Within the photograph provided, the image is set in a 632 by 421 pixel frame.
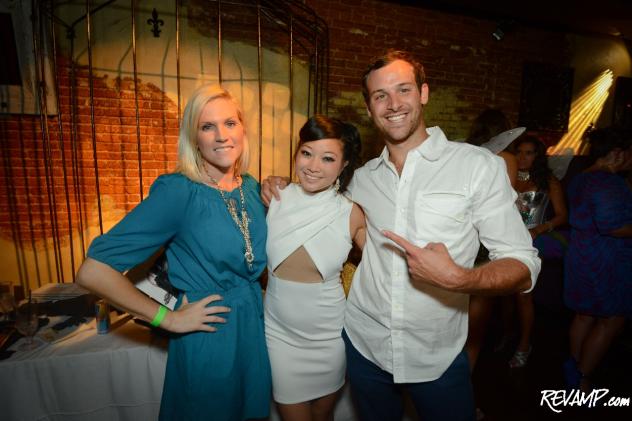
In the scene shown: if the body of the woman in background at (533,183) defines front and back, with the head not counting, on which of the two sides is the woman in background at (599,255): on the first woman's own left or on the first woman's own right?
on the first woman's own left

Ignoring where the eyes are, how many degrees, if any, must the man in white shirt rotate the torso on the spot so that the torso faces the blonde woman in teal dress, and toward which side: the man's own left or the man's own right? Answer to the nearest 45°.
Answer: approximately 45° to the man's own right

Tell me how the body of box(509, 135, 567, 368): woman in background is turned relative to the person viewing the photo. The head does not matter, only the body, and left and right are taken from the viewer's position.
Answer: facing the viewer and to the left of the viewer

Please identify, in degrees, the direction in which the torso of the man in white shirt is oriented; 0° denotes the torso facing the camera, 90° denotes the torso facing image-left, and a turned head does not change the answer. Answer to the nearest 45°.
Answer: approximately 45°

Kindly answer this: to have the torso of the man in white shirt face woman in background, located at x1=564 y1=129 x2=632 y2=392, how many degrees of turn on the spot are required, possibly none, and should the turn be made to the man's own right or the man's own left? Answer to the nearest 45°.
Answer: approximately 180°

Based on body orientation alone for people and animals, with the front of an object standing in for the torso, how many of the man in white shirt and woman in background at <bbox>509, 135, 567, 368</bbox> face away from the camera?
0

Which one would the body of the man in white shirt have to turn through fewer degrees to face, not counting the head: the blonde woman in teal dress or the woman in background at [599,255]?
the blonde woman in teal dress

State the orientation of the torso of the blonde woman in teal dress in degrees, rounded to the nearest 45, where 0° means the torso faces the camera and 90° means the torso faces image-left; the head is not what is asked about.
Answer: approximately 315°
